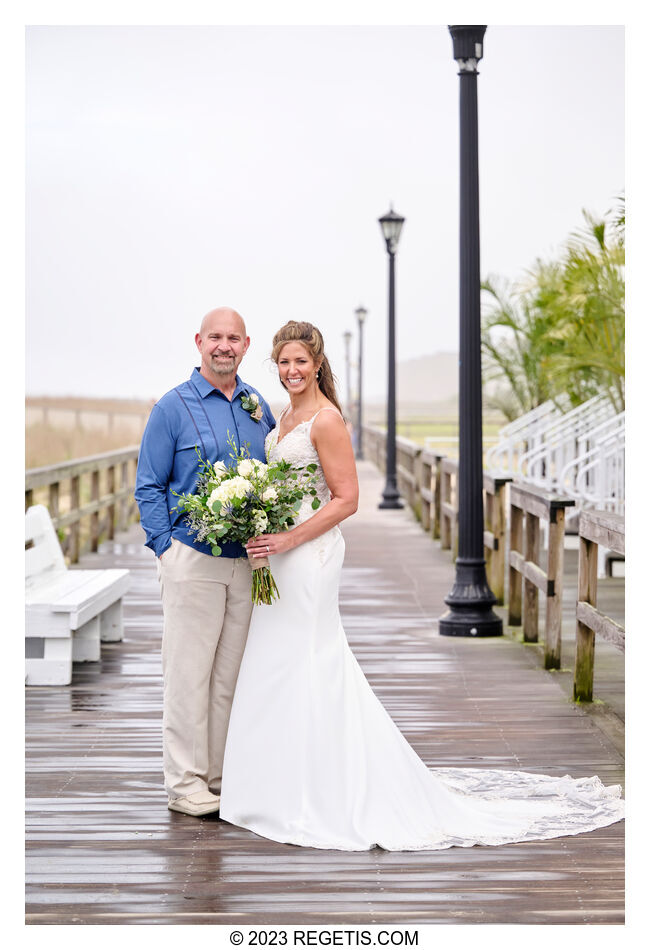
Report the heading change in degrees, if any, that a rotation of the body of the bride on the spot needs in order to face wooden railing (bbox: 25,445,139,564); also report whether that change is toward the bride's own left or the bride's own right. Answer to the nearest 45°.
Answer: approximately 135° to the bride's own right

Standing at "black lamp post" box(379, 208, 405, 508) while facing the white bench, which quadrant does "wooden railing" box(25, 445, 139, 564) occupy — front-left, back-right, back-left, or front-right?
front-right

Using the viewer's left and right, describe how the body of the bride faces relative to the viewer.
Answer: facing the viewer and to the left of the viewer

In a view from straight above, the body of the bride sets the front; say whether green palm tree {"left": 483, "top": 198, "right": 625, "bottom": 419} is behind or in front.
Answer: behind

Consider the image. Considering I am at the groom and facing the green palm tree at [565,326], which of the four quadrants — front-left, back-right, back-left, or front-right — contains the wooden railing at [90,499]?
front-left

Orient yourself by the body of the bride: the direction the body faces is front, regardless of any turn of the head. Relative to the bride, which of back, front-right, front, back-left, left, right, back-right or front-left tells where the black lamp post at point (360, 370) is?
back-right

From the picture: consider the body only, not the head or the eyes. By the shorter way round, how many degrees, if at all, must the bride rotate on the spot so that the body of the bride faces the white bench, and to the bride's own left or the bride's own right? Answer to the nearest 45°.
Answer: approximately 90° to the bride's own right

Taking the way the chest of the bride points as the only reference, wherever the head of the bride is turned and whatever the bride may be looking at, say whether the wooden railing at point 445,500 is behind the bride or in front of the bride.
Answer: behind
